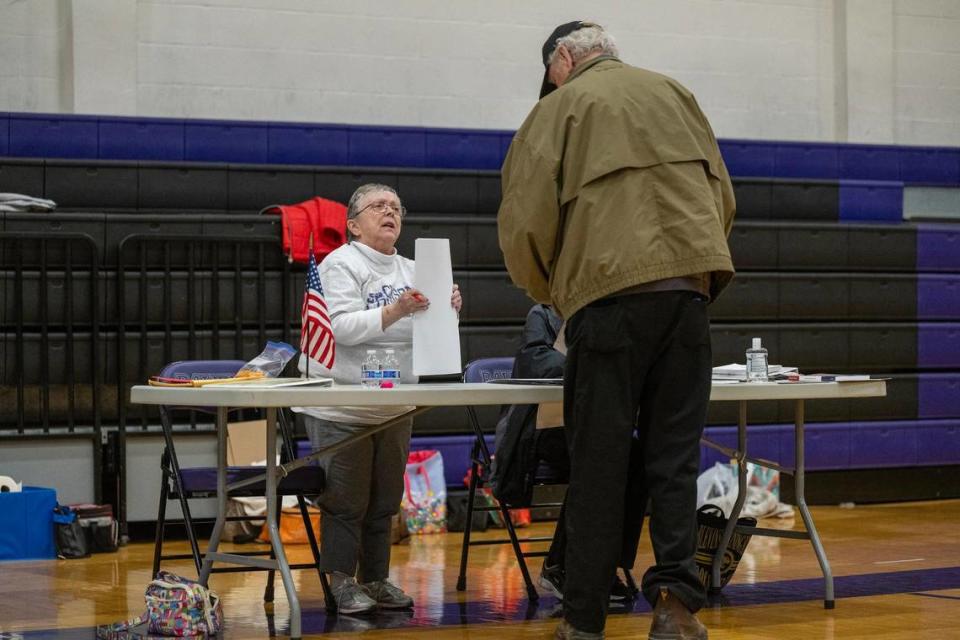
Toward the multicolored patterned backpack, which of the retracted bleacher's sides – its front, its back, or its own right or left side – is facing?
front

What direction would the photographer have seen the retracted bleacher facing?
facing the viewer

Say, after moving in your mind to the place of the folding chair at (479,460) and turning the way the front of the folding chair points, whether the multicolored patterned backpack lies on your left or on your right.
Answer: on your right

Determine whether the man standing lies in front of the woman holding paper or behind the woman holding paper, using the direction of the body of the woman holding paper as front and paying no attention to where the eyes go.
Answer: in front

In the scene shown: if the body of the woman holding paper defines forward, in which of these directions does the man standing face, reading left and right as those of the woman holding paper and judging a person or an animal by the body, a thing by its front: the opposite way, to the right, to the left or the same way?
the opposite way

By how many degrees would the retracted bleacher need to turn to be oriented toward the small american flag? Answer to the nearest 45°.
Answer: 0° — it already faces it

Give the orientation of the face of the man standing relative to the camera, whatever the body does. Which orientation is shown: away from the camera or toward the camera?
away from the camera

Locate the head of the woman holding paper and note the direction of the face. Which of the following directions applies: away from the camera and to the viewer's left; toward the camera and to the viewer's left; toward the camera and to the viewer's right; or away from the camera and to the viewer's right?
toward the camera and to the viewer's right

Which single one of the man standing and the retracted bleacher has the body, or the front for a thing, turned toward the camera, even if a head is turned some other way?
the retracted bleacher

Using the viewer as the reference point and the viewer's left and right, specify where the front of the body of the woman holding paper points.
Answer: facing the viewer and to the right of the viewer

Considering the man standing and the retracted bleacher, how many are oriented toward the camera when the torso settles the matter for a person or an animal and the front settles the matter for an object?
1
